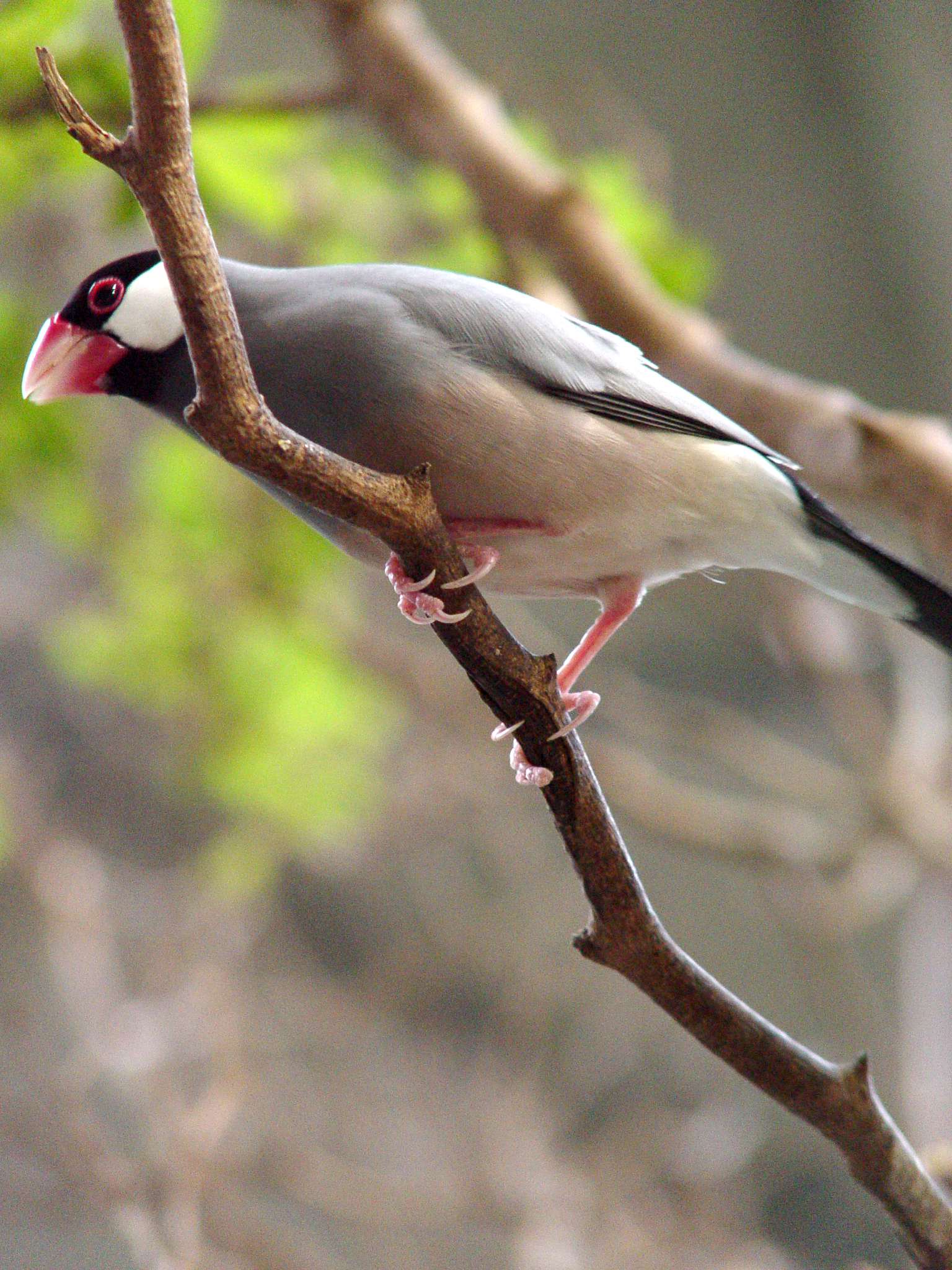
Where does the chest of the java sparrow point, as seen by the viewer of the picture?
to the viewer's left
